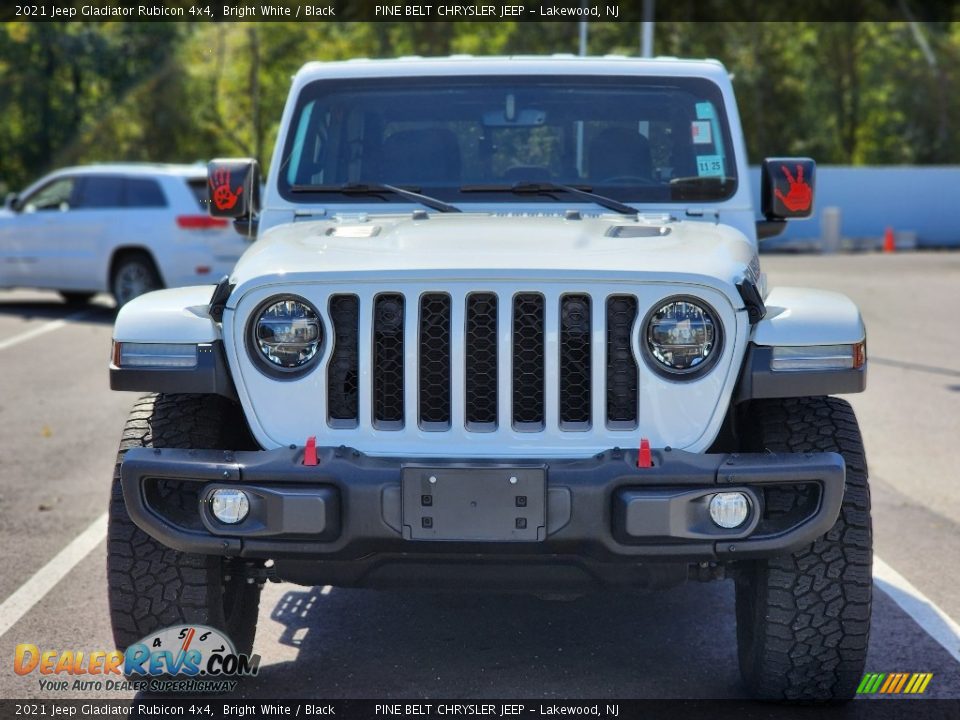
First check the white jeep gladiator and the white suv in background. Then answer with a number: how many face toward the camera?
1

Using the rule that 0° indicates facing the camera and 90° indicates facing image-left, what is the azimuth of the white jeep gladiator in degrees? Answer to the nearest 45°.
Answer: approximately 0°

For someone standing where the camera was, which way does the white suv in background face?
facing away from the viewer and to the left of the viewer

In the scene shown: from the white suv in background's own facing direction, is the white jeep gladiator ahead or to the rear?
to the rear

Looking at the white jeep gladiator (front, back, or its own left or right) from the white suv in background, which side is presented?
back

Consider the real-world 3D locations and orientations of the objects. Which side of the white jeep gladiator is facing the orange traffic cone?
back

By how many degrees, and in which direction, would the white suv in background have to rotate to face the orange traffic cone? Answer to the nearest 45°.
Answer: approximately 90° to its right
